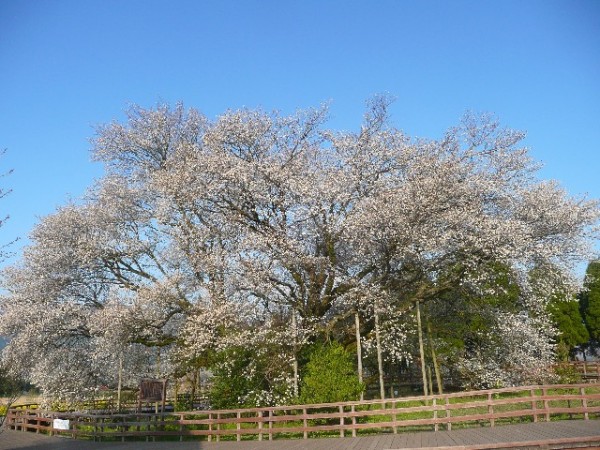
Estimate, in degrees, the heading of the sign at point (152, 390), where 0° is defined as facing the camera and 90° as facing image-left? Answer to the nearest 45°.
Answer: approximately 0°

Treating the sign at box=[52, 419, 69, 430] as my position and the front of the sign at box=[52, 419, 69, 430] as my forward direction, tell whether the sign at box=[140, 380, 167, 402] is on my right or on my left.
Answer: on my left

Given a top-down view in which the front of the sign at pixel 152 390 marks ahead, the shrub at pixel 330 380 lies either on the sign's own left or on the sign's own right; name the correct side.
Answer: on the sign's own left

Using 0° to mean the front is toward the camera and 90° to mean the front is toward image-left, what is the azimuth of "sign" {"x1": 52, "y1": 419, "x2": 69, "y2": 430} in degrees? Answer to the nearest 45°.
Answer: approximately 0°

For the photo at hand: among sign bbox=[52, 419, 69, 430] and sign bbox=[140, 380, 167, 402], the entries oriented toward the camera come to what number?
2

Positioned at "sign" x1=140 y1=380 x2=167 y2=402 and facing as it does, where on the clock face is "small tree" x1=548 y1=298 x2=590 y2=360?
The small tree is roughly at 8 o'clock from the sign.
